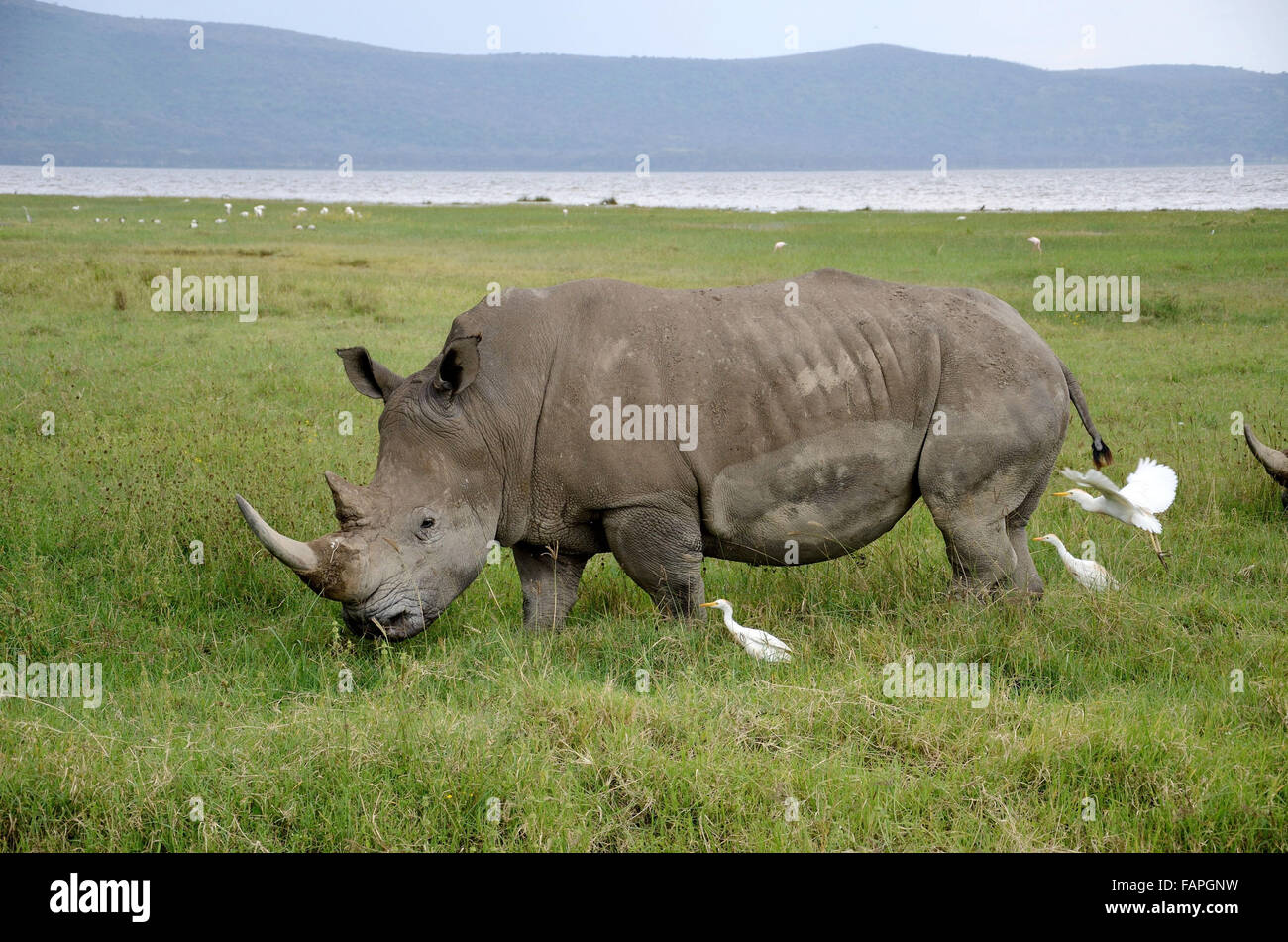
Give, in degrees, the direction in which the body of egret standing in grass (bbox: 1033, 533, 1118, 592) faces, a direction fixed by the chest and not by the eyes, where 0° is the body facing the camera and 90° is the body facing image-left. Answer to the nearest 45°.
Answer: approximately 90°

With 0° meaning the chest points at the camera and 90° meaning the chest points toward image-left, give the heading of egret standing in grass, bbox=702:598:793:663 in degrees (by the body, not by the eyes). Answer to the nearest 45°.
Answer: approximately 90°

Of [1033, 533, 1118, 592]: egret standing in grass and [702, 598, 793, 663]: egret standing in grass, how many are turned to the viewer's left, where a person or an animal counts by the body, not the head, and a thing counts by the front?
2

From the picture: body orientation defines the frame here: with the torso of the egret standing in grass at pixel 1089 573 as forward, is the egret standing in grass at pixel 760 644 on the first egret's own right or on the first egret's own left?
on the first egret's own left
